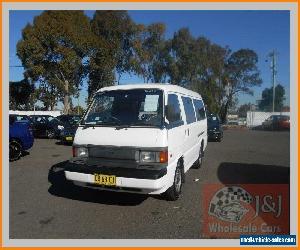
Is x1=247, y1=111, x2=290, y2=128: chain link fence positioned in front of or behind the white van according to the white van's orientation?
behind

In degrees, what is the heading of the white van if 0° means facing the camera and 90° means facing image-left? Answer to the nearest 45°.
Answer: approximately 45°

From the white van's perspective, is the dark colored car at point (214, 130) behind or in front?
behind

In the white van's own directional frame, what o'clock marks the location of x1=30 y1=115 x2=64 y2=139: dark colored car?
The dark colored car is roughly at 4 o'clock from the white van.

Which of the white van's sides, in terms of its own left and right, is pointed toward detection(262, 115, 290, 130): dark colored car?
back

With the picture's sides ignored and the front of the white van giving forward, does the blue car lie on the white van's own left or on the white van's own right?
on the white van's own right

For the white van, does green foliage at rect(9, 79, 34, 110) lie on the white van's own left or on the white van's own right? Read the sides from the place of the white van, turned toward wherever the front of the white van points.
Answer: on the white van's own right
